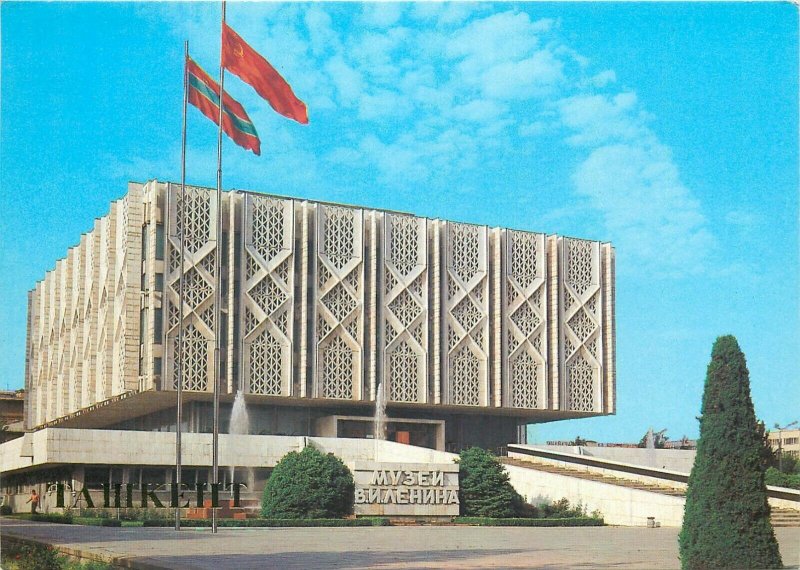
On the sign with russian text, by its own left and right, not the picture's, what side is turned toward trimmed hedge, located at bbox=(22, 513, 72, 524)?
right

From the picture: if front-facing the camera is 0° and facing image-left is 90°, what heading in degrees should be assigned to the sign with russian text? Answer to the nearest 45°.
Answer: approximately 0°

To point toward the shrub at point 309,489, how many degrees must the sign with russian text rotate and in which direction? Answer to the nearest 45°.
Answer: approximately 45° to its right

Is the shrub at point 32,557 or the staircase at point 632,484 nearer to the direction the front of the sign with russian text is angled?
the shrub
